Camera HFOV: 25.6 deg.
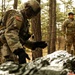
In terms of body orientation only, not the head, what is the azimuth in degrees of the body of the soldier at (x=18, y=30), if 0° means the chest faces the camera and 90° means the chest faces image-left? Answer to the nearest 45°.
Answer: approximately 270°

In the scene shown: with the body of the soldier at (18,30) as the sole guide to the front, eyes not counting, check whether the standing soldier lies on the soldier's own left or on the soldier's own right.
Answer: on the soldier's own left
